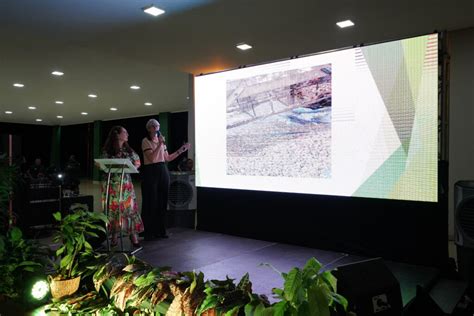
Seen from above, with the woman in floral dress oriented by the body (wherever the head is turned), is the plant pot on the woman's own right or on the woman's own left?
on the woman's own right

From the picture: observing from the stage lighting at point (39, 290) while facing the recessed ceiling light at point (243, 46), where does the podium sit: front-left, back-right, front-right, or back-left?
front-left

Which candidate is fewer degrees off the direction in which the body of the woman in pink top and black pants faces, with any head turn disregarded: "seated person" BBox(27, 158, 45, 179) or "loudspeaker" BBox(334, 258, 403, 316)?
the loudspeaker

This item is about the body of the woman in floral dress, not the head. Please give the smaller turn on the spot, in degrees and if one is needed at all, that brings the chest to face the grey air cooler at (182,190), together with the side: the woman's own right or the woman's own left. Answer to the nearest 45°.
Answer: approximately 90° to the woman's own left

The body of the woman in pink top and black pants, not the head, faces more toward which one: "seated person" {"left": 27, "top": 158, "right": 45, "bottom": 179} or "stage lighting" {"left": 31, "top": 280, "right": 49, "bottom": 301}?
the stage lighting

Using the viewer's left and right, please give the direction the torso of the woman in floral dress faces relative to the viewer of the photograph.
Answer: facing the viewer and to the right of the viewer

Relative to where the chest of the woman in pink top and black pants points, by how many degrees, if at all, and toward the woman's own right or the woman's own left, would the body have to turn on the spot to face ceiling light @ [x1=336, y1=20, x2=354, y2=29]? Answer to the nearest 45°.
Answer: approximately 45° to the woman's own left

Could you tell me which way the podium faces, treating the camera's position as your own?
facing the viewer and to the left of the viewer
